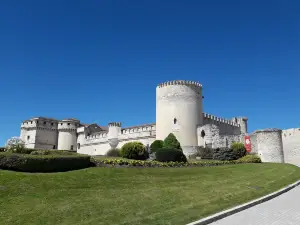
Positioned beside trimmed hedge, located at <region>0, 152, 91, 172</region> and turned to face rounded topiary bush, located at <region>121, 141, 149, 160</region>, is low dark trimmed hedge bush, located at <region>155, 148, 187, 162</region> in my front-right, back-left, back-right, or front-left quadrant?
front-right

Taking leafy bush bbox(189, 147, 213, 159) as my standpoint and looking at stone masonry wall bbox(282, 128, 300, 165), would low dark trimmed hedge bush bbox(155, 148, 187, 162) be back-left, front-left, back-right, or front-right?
back-right

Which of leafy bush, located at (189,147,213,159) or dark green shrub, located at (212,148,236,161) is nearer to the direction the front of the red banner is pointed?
the dark green shrub

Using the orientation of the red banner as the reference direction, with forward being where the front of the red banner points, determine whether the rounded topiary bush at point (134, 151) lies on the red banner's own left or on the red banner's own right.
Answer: on the red banner's own right

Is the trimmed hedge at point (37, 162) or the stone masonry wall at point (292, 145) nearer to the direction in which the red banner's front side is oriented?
the trimmed hedge

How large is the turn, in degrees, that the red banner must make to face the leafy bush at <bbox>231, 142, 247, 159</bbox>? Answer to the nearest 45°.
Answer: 0° — it already faces it

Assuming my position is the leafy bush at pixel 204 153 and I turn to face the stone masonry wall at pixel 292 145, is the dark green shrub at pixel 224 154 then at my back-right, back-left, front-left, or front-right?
front-right

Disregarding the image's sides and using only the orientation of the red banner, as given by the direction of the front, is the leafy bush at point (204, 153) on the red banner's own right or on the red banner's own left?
on the red banner's own right

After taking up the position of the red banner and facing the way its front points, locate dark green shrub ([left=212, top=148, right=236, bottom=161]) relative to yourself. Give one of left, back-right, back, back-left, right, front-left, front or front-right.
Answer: front-right

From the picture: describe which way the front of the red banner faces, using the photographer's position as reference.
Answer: facing the viewer
